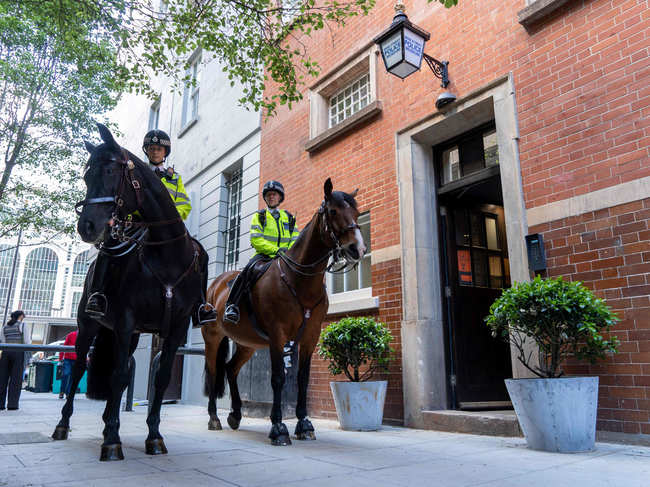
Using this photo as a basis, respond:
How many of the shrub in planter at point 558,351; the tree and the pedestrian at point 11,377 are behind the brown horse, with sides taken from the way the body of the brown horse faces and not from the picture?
2

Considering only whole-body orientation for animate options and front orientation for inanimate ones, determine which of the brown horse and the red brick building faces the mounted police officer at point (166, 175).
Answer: the red brick building

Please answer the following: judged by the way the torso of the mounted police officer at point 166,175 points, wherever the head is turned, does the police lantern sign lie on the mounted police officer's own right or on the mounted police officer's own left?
on the mounted police officer's own left

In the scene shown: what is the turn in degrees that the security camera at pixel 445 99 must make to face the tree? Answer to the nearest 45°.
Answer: approximately 45° to its right

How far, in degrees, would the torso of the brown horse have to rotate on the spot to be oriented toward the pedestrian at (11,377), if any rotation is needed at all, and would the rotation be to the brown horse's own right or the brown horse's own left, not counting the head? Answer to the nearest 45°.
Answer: approximately 180°

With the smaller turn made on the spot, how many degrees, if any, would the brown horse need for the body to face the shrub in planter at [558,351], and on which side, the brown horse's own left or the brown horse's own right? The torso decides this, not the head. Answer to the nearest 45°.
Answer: approximately 45° to the brown horse's own left

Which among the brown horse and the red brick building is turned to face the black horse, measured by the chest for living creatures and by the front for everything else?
the red brick building

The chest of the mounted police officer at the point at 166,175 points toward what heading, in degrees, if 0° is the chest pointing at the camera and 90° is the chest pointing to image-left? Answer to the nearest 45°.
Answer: approximately 0°
